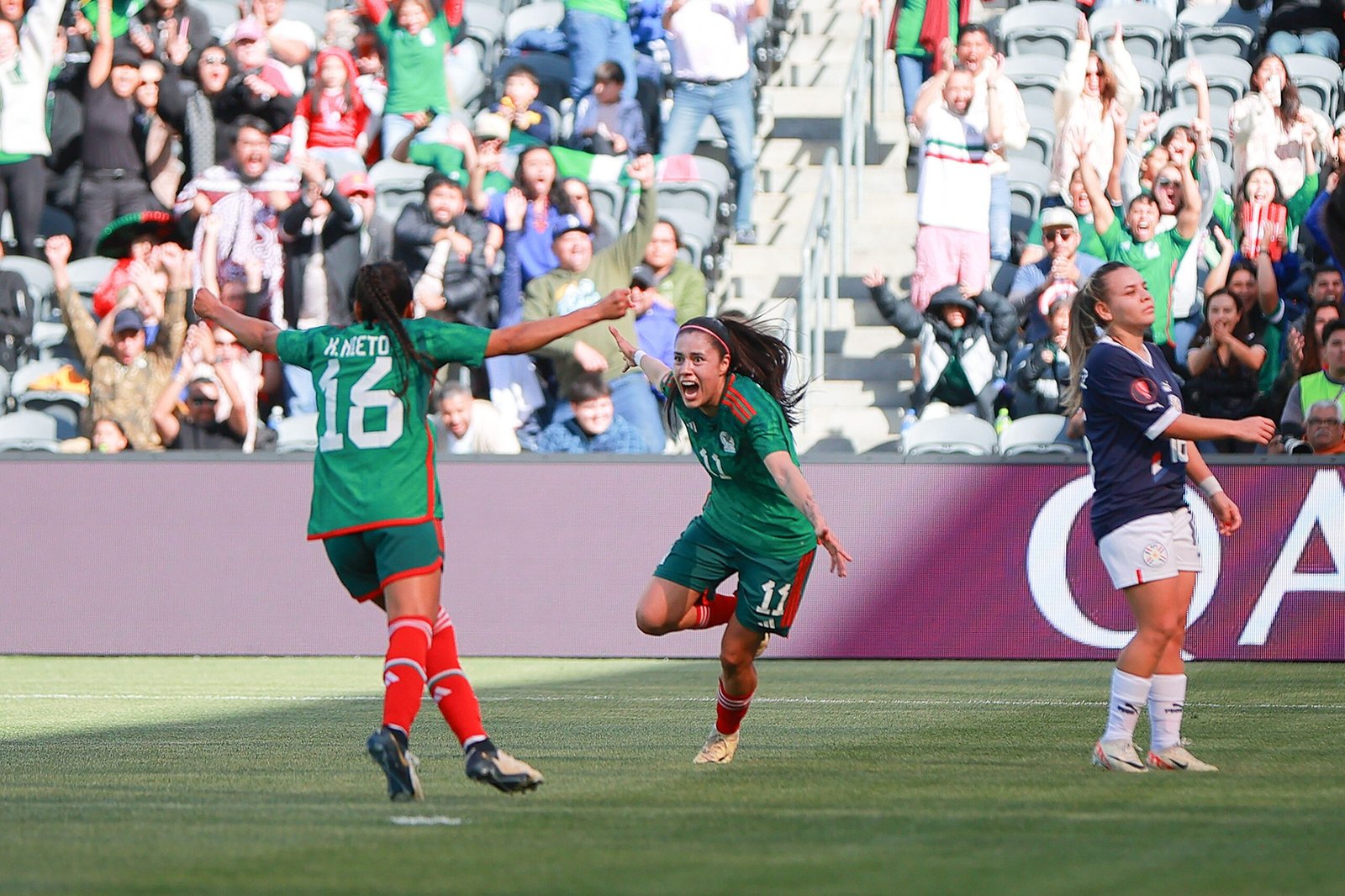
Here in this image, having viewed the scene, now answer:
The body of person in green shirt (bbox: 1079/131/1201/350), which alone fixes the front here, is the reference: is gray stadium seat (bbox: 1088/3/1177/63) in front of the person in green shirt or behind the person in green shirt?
behind

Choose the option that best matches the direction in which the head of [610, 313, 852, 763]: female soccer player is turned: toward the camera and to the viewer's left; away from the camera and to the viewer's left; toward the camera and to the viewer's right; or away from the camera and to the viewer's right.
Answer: toward the camera and to the viewer's left

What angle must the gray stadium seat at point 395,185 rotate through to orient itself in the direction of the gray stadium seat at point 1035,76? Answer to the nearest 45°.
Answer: approximately 90° to its left

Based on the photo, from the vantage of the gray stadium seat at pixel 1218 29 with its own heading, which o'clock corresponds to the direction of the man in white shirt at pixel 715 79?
The man in white shirt is roughly at 2 o'clock from the gray stadium seat.

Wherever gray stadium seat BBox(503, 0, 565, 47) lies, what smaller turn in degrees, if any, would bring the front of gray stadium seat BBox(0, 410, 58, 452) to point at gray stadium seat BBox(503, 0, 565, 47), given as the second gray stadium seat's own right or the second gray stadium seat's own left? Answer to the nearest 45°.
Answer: approximately 135° to the second gray stadium seat's own left

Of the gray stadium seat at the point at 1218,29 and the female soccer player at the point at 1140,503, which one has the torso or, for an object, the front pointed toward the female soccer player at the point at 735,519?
the gray stadium seat

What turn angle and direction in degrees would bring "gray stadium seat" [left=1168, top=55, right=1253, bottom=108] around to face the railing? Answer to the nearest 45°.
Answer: approximately 45° to its right

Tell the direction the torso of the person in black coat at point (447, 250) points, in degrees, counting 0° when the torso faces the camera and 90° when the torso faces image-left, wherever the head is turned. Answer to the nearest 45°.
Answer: approximately 0°

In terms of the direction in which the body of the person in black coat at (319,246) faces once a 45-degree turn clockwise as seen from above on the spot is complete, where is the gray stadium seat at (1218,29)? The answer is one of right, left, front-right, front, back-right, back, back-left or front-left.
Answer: back-left

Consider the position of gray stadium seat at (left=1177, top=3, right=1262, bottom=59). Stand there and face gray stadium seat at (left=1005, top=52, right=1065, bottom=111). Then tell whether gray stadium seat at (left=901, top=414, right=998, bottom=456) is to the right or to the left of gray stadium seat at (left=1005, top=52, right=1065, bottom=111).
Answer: left

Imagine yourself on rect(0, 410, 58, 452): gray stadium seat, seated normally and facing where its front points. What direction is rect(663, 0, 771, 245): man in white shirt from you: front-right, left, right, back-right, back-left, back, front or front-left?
left

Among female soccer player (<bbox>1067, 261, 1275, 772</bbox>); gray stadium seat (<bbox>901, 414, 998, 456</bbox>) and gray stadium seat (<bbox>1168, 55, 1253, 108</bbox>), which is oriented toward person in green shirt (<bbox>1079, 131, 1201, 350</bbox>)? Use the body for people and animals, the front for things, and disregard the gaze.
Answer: gray stadium seat (<bbox>1168, 55, 1253, 108</bbox>)

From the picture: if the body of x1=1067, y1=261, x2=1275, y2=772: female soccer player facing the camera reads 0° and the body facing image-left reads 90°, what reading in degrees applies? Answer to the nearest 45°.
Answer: approximately 315°

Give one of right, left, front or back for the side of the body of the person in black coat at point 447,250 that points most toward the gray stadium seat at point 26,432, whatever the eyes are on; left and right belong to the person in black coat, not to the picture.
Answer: right
